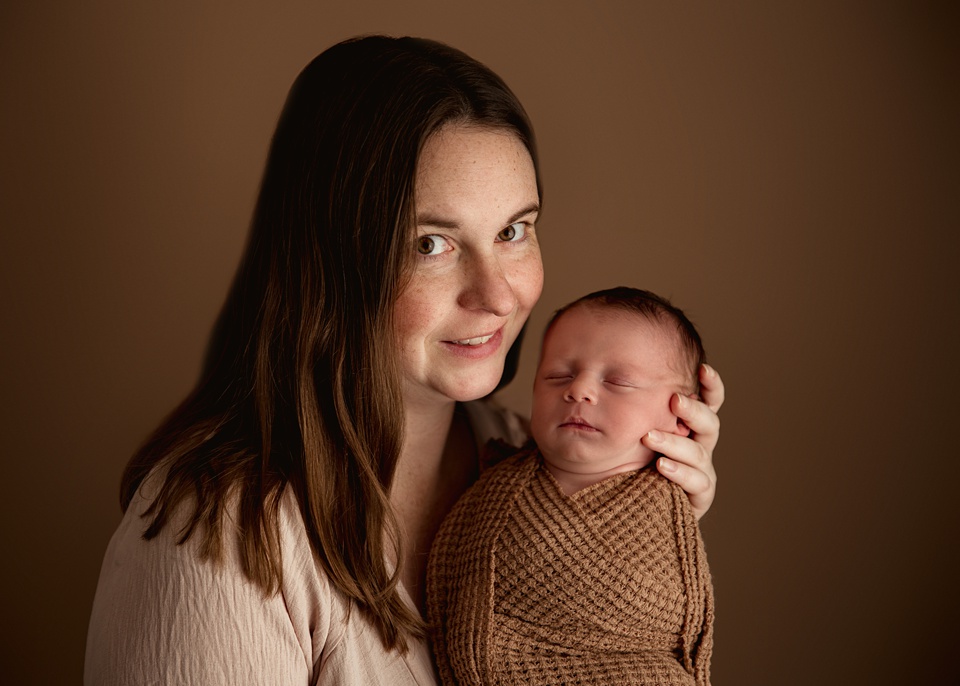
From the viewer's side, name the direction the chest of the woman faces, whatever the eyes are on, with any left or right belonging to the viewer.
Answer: facing the viewer and to the right of the viewer
